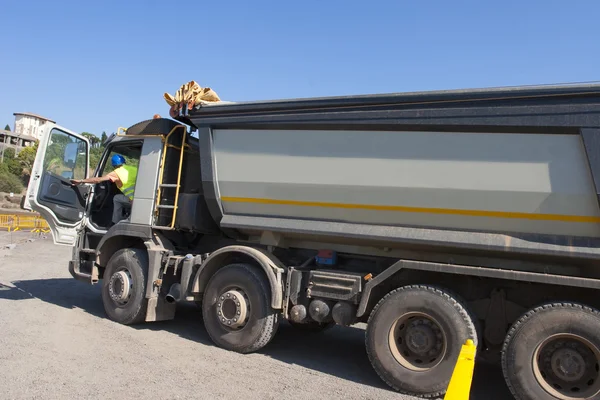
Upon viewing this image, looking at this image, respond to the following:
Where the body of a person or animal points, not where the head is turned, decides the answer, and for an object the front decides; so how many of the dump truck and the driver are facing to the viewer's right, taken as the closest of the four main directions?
0

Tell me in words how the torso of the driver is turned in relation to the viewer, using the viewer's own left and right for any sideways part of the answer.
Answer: facing away from the viewer and to the left of the viewer

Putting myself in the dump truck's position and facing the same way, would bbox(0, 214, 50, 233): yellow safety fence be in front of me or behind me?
in front

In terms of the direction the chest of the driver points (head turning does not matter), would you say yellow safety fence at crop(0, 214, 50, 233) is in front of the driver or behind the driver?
in front

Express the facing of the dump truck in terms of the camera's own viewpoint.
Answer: facing away from the viewer and to the left of the viewer
